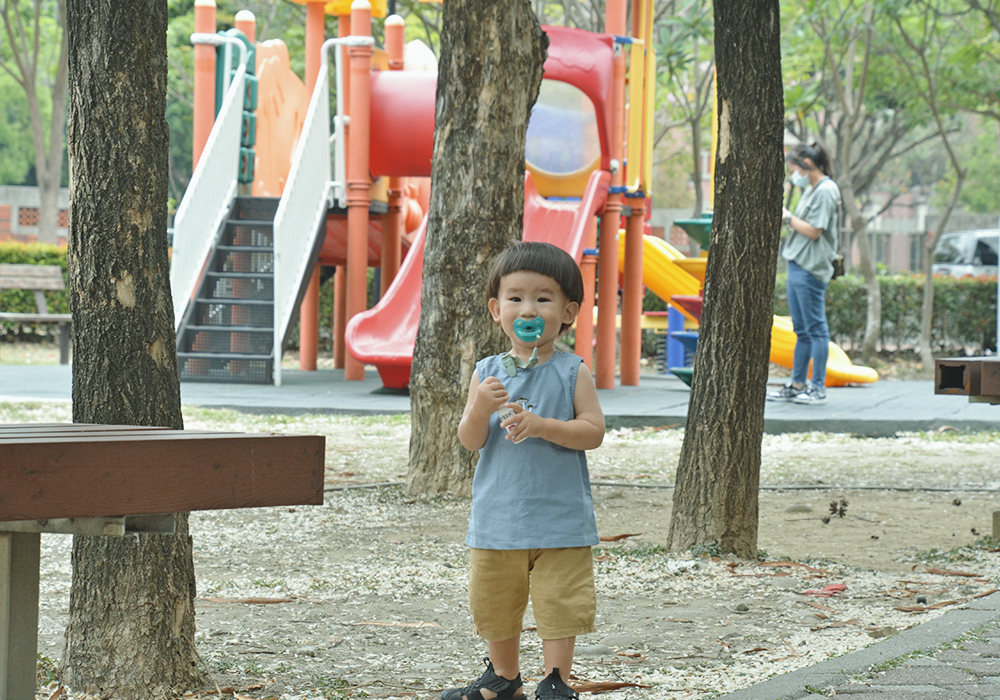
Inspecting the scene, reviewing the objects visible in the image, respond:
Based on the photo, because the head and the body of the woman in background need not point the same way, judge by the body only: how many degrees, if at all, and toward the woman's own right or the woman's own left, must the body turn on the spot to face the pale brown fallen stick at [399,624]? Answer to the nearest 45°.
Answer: approximately 90° to the woman's own left

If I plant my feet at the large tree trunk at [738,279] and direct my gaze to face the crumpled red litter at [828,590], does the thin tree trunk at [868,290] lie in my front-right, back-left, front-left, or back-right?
back-left

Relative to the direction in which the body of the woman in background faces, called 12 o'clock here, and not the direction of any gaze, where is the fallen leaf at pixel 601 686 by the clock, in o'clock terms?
The fallen leaf is roughly at 9 o'clock from the woman in background.

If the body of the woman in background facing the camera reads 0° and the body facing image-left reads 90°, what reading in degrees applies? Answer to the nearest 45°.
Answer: approximately 90°

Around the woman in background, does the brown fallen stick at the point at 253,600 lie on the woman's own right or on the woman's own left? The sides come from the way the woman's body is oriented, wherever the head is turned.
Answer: on the woman's own left

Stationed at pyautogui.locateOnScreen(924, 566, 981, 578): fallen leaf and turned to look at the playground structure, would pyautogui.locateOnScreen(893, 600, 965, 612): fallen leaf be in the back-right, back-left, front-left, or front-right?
back-left

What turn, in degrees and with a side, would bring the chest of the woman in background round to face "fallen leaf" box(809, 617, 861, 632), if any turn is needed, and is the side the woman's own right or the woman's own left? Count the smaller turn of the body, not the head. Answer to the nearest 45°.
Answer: approximately 90° to the woman's own left

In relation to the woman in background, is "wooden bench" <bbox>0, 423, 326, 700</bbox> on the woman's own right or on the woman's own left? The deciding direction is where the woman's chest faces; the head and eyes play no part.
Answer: on the woman's own left

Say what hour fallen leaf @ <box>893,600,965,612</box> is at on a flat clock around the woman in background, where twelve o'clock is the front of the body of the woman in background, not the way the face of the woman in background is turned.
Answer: The fallen leaf is roughly at 9 o'clock from the woman in background.
